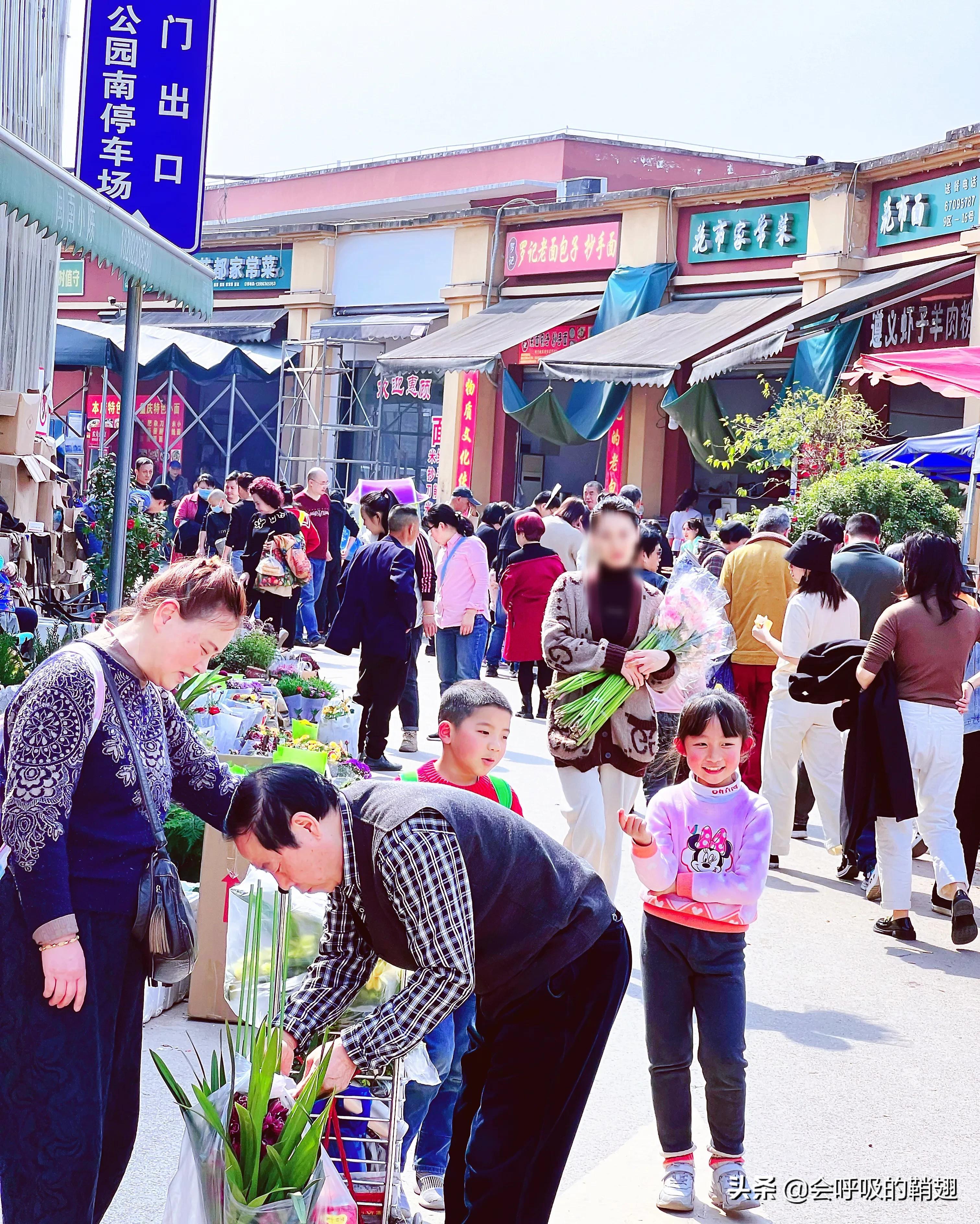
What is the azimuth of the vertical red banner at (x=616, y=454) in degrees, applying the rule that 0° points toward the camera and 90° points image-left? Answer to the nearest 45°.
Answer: approximately 0°

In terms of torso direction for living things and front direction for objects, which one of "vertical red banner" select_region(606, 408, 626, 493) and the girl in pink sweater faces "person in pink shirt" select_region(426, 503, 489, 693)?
the vertical red banner

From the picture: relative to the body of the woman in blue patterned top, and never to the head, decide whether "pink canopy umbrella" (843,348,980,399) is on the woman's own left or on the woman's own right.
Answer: on the woman's own left

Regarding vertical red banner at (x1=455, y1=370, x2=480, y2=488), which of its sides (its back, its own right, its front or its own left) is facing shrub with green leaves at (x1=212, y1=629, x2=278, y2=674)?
front

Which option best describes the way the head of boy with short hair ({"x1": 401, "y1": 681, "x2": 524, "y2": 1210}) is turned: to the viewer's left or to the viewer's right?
to the viewer's right

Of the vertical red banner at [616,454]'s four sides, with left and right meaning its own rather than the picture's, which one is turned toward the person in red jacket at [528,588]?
front

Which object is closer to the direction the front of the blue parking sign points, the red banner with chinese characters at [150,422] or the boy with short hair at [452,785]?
the boy with short hair

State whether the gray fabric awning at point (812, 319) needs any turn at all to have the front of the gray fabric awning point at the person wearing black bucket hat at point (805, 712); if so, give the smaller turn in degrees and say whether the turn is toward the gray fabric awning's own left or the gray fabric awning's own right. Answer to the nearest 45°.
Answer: approximately 45° to the gray fabric awning's own left

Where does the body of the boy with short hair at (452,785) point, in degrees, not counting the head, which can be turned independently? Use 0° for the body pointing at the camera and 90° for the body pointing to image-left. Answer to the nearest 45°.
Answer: approximately 315°

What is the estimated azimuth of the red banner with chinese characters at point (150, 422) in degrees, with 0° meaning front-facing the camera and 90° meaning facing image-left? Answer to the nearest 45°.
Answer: approximately 0°

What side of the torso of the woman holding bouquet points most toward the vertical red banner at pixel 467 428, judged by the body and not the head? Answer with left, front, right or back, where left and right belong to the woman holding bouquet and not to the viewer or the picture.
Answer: back
